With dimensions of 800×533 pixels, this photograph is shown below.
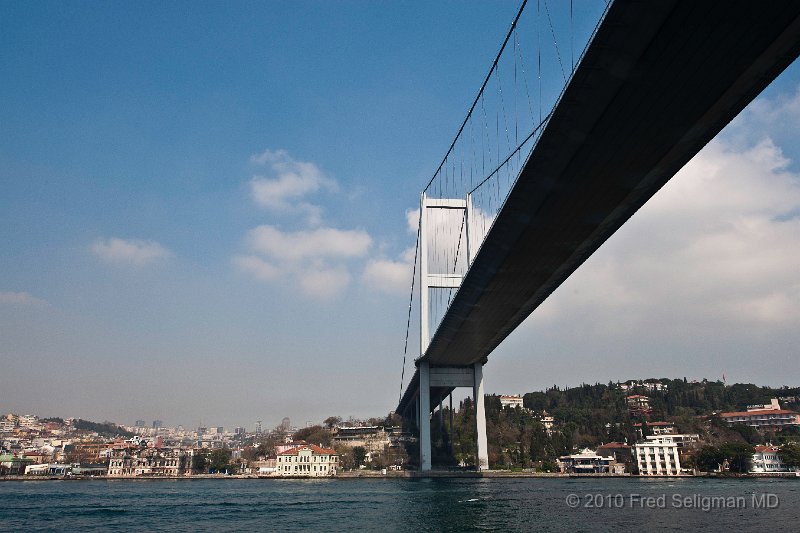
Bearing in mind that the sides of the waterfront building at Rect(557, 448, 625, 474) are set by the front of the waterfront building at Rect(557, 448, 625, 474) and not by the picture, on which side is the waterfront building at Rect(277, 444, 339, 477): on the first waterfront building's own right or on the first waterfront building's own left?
on the first waterfront building's own right

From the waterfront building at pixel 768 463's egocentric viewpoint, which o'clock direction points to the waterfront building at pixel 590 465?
the waterfront building at pixel 590 465 is roughly at 3 o'clock from the waterfront building at pixel 768 463.

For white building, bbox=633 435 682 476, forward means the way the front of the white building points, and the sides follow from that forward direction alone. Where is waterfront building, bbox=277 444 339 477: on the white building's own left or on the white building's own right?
on the white building's own right

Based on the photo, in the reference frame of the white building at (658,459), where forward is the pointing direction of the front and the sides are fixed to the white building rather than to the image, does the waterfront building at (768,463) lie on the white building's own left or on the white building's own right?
on the white building's own left

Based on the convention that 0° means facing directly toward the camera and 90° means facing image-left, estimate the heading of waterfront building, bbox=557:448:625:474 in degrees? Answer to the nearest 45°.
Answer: approximately 0°
